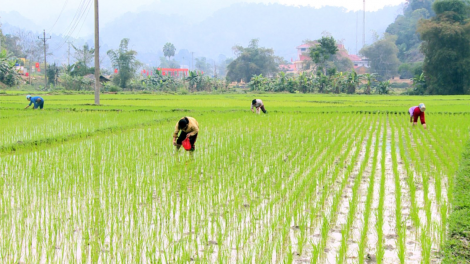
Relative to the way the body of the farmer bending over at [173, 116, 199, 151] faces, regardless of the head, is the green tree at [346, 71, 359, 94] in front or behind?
behind

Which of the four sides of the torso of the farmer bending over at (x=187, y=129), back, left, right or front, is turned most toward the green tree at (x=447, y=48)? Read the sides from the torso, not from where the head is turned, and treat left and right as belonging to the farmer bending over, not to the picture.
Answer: back

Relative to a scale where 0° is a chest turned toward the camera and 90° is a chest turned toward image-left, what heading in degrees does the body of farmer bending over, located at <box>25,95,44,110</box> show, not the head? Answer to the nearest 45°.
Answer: approximately 90°

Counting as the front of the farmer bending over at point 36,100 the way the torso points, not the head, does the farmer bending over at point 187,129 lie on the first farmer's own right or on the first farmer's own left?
on the first farmer's own left

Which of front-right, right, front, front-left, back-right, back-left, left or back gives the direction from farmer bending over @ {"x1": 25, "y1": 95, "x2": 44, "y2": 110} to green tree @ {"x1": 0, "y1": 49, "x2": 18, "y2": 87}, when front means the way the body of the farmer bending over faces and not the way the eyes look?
right

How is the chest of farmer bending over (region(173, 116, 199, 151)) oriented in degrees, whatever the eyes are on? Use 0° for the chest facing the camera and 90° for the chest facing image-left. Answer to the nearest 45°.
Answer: approximately 45°
